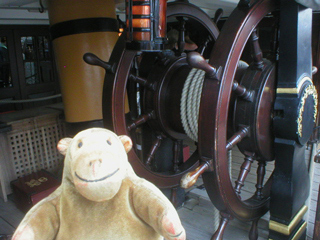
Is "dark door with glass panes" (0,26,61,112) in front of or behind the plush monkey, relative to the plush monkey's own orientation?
behind

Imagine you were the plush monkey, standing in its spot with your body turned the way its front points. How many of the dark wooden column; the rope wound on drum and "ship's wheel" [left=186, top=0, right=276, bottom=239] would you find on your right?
0

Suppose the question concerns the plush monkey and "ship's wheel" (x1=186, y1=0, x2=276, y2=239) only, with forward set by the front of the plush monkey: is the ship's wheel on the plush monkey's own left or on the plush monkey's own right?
on the plush monkey's own left

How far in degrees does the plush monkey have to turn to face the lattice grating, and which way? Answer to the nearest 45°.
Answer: approximately 180°

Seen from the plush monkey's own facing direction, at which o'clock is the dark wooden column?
The dark wooden column is roughly at 8 o'clock from the plush monkey.

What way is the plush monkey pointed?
toward the camera

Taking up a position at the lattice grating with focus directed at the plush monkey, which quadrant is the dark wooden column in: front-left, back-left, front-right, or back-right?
front-left

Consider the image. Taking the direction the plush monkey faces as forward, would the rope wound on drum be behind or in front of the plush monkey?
behind
